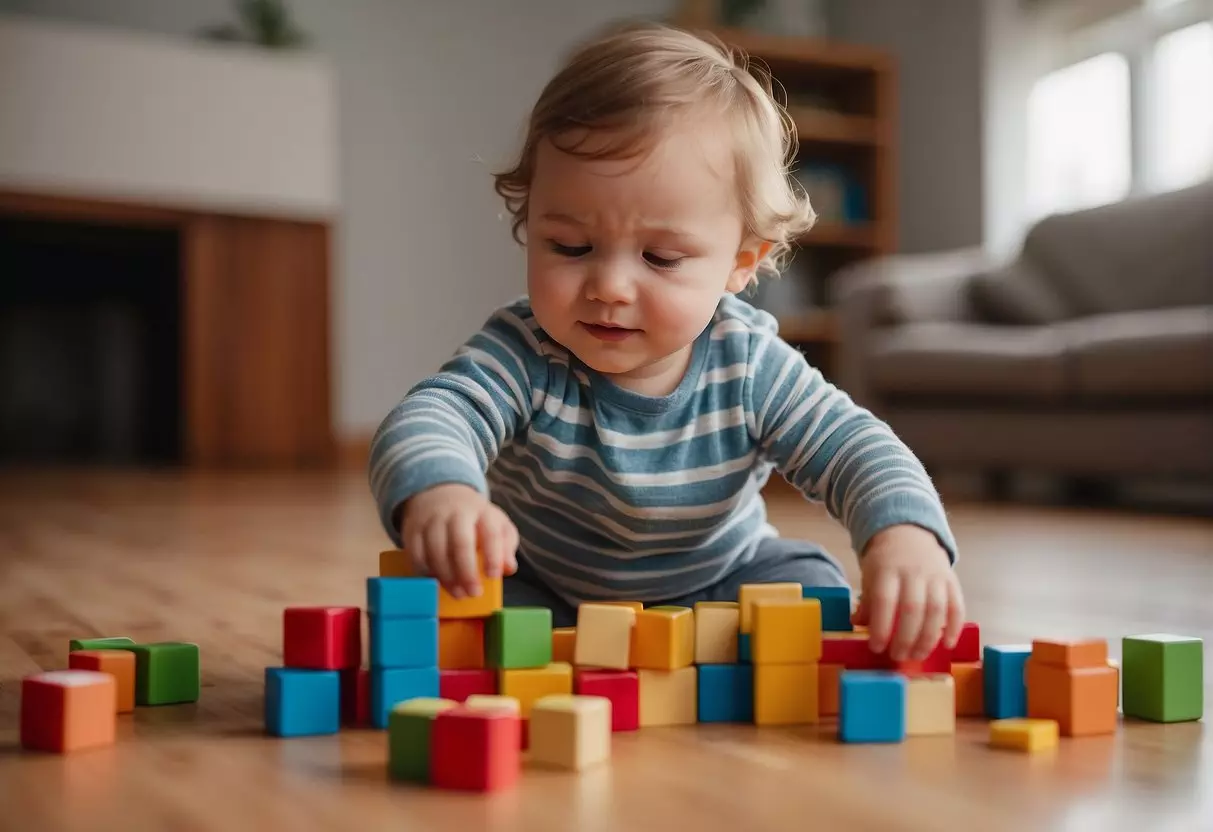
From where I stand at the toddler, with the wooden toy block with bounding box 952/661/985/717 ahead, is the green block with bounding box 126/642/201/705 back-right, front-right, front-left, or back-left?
back-right

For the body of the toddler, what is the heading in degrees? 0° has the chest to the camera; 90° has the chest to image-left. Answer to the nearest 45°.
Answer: approximately 0°
